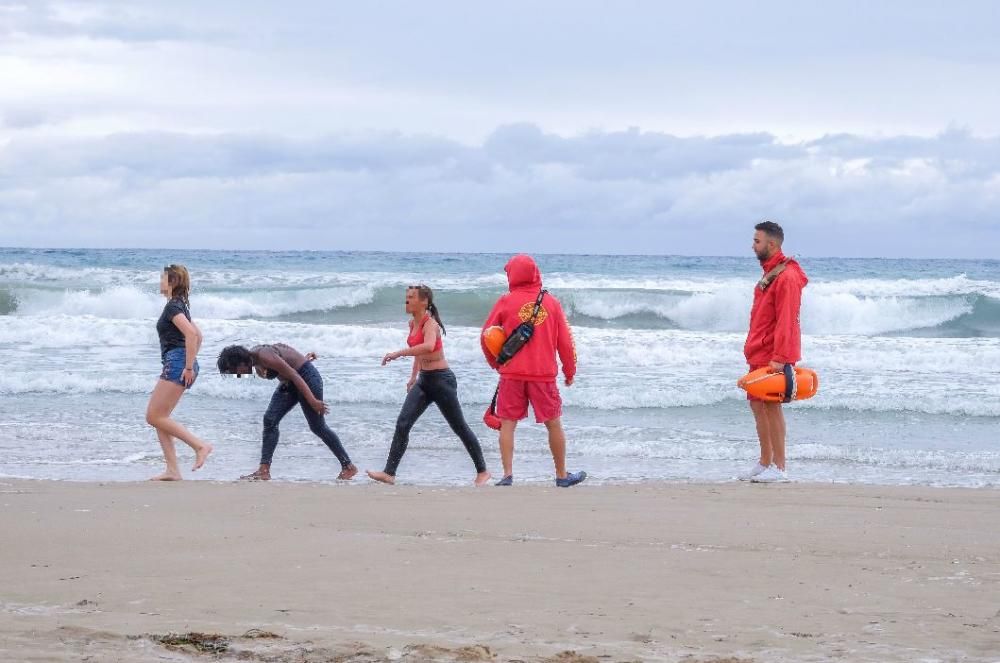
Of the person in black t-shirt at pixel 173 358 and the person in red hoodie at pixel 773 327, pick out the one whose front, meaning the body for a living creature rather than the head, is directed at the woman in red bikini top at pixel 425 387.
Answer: the person in red hoodie

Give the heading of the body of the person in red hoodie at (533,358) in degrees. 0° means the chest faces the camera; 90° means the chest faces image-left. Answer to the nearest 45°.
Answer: approximately 180°

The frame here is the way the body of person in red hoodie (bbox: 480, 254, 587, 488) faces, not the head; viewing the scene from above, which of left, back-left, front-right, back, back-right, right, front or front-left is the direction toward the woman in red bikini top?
front-left

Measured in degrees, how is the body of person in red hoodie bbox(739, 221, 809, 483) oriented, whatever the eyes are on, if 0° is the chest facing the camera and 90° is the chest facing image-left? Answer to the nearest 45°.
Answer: approximately 90°

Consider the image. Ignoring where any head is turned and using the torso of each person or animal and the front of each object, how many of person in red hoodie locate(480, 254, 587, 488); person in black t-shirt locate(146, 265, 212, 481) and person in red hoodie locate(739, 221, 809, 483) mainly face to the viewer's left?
2

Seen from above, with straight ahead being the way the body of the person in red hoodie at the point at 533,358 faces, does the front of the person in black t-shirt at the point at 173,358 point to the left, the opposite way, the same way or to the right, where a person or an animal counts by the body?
to the left

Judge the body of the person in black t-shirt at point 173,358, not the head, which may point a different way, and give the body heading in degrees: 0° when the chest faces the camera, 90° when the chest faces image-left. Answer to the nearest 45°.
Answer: approximately 90°

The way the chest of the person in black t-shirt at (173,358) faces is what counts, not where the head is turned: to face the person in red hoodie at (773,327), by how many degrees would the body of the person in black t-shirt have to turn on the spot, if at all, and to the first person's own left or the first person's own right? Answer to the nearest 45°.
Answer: approximately 180°

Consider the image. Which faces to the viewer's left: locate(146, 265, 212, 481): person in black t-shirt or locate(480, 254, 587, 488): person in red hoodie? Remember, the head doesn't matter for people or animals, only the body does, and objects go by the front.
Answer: the person in black t-shirt

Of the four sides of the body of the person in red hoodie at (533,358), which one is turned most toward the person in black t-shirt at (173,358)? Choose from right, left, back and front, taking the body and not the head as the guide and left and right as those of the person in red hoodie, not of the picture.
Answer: left

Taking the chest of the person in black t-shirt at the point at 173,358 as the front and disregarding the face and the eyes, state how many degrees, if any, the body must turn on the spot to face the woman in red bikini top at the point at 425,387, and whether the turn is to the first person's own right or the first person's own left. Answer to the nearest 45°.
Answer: approximately 180°

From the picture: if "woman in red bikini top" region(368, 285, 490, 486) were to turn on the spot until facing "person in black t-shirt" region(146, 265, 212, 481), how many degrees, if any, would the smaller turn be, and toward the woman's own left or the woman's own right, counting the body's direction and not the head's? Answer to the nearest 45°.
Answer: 0° — they already face them

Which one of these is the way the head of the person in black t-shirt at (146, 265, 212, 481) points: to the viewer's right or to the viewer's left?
to the viewer's left
